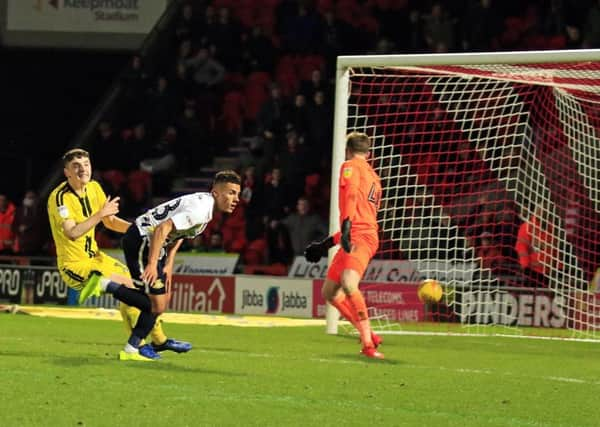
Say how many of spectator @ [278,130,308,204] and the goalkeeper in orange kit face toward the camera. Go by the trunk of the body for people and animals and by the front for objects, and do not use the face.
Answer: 1

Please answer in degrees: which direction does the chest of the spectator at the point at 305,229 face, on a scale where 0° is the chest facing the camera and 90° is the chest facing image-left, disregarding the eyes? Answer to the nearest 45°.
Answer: approximately 0°

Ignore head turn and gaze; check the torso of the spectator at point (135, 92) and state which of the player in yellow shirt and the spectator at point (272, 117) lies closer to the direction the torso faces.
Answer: the player in yellow shirt

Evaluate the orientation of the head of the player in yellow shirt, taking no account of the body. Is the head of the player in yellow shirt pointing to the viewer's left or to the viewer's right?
to the viewer's right
